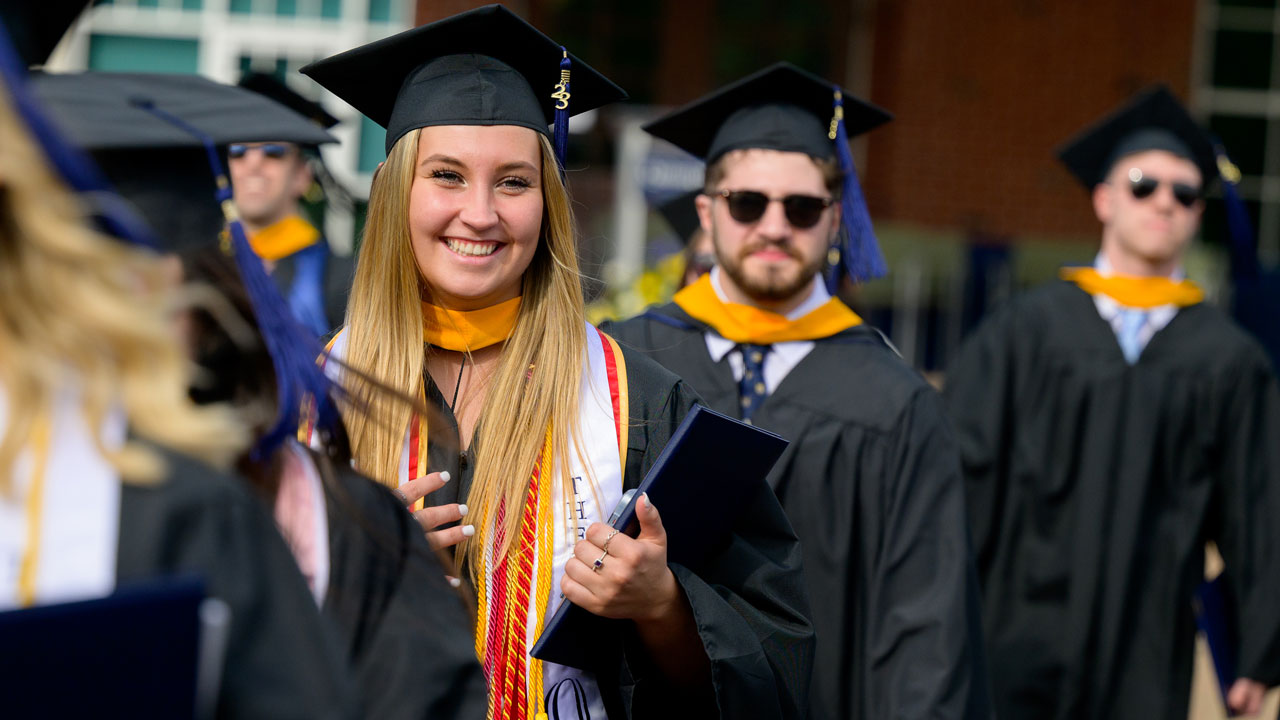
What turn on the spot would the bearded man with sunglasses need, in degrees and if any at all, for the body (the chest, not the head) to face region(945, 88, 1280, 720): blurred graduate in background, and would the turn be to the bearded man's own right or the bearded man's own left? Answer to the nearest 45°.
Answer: approximately 135° to the bearded man's own left

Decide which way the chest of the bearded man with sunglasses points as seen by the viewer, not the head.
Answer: toward the camera

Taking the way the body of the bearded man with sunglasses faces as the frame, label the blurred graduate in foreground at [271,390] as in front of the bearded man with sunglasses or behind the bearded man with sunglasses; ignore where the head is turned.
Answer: in front

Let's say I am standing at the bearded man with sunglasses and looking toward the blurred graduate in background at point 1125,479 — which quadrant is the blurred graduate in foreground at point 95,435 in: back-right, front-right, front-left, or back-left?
back-right
